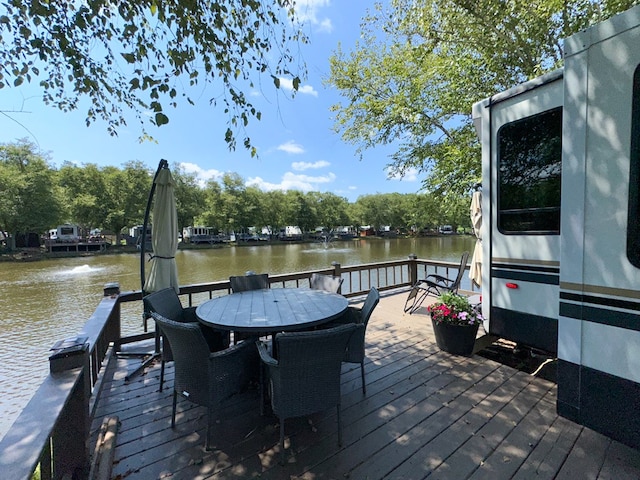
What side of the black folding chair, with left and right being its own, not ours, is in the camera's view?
left

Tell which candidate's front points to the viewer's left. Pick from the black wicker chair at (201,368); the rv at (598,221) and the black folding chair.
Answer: the black folding chair

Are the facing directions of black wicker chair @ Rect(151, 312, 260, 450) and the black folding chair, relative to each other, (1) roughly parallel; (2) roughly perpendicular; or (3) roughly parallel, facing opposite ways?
roughly perpendicular

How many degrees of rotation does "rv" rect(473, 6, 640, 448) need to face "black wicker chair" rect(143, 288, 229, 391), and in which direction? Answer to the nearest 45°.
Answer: approximately 135° to its right

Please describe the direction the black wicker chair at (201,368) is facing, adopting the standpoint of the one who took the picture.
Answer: facing away from the viewer and to the right of the viewer

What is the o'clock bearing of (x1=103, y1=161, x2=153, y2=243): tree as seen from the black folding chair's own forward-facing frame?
The tree is roughly at 1 o'clock from the black folding chair.

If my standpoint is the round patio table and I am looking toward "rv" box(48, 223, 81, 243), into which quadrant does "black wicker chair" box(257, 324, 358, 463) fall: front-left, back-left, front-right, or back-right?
back-left

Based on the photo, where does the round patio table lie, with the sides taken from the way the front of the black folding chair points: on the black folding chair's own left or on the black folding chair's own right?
on the black folding chair's own left

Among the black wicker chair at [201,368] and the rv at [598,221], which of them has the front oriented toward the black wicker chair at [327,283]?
the black wicker chair at [201,368]

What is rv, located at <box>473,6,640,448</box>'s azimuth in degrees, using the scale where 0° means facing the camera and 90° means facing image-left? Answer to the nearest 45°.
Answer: approximately 315°

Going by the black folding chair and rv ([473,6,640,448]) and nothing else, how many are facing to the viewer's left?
1
